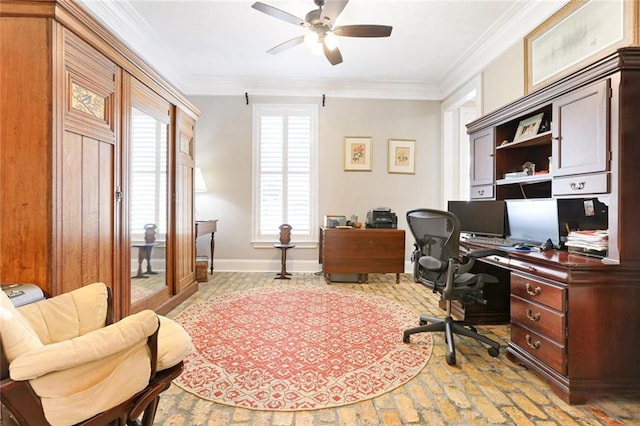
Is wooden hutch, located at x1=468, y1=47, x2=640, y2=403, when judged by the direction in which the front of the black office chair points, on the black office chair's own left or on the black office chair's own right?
on the black office chair's own right

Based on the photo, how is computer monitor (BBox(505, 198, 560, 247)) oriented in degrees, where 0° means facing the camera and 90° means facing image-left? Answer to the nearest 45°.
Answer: approximately 45°

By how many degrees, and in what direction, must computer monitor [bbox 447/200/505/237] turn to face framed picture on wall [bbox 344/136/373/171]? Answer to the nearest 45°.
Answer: approximately 90° to its right

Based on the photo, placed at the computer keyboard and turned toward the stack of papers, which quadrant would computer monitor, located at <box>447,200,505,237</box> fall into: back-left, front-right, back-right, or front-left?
back-left

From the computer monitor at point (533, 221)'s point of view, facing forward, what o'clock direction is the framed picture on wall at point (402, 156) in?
The framed picture on wall is roughly at 3 o'clock from the computer monitor.

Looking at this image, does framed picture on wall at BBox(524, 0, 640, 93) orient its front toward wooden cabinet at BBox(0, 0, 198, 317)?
yes

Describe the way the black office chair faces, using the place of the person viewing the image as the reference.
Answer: facing away from the viewer and to the right of the viewer

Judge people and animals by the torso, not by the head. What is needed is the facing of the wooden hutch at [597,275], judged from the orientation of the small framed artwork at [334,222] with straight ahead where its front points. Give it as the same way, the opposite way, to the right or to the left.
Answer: to the right

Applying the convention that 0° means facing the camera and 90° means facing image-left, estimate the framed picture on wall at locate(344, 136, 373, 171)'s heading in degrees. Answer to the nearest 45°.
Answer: approximately 0°

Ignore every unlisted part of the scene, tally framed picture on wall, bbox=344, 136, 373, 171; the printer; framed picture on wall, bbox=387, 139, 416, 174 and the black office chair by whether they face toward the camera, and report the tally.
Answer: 3

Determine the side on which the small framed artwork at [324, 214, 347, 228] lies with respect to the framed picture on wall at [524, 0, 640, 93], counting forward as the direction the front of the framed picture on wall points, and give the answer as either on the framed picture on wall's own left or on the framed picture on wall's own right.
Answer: on the framed picture on wall's own right

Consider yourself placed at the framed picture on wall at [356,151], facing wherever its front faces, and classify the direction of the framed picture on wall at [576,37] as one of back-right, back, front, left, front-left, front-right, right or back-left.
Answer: front-left

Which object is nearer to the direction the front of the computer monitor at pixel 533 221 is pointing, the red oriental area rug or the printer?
the red oriental area rug
